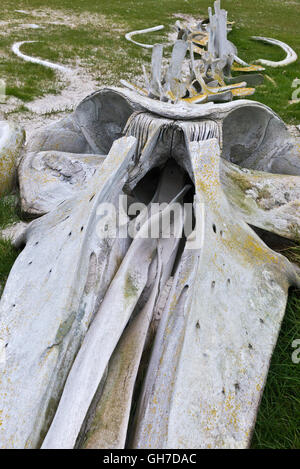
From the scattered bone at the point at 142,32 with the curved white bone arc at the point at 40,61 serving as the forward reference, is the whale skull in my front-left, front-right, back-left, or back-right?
front-left

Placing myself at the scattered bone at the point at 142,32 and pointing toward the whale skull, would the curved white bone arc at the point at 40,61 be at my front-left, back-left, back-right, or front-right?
front-right

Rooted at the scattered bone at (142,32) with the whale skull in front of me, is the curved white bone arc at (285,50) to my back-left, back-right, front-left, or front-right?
front-left

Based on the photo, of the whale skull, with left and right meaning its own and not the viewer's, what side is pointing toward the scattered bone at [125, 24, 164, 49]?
back

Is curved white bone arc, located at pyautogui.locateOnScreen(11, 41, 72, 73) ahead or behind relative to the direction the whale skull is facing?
behind

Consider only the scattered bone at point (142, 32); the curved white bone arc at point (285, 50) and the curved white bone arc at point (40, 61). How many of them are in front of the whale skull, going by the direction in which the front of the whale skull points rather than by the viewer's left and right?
0

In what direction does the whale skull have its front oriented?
toward the camera

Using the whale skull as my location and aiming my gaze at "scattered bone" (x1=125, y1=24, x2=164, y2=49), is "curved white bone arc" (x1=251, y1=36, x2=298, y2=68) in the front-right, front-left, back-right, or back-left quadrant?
front-right

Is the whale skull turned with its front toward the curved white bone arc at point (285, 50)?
no
